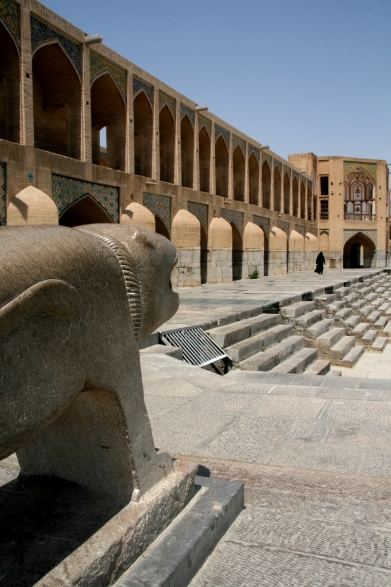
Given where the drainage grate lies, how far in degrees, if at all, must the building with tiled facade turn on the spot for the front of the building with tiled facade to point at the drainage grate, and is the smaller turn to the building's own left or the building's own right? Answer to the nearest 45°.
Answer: approximately 45° to the building's own right

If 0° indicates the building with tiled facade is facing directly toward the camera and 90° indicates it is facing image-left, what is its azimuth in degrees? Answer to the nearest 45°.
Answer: approximately 315°
